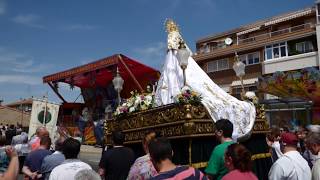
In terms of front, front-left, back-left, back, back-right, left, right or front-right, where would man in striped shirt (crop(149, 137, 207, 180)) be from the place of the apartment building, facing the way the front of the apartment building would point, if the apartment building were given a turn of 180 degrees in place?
back-right

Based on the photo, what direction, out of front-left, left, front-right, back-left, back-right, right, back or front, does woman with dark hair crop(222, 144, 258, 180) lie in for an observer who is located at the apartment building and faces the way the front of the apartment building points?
front-left

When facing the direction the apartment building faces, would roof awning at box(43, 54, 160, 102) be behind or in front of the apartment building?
in front

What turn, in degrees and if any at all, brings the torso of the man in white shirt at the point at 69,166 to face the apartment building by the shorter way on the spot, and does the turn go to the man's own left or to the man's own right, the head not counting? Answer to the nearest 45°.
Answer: approximately 45° to the man's own right

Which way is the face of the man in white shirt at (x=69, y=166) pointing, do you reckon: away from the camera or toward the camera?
away from the camera

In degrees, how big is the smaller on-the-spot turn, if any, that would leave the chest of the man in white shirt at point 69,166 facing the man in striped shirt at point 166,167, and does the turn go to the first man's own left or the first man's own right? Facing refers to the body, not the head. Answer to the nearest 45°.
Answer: approximately 135° to the first man's own right

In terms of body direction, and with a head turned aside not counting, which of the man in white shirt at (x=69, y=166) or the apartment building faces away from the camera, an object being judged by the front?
the man in white shirt

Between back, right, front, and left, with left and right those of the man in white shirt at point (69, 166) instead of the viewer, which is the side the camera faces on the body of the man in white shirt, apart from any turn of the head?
back

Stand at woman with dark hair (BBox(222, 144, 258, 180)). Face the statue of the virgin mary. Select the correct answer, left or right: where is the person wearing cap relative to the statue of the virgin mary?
right

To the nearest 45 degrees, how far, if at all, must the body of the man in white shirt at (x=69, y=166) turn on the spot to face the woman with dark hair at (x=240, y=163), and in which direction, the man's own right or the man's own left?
approximately 135° to the man's own right

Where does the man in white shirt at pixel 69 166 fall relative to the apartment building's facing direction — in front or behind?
in front

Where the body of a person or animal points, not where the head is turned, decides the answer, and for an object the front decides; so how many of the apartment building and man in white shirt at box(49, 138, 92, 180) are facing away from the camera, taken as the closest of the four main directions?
1

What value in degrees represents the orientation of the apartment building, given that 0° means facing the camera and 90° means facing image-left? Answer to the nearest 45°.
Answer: approximately 45°

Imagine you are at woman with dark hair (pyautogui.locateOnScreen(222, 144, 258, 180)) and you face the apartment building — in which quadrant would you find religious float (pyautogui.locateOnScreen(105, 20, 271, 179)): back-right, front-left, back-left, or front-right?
front-left

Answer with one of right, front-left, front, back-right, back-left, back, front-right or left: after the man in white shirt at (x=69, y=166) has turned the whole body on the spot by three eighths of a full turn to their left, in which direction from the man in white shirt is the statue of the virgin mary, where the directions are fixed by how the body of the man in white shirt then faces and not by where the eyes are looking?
back

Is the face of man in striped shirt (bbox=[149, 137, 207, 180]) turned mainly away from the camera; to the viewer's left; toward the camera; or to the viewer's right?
away from the camera
